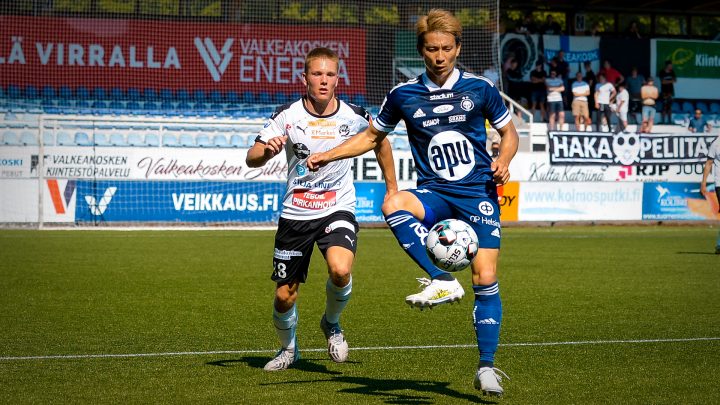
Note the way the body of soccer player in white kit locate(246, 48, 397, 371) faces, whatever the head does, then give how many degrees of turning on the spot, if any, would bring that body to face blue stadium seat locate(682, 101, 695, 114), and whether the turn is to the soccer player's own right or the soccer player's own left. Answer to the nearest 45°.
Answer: approximately 135° to the soccer player's own left

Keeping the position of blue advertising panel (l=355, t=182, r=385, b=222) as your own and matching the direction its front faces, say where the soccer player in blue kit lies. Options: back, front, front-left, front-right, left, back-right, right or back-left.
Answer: front

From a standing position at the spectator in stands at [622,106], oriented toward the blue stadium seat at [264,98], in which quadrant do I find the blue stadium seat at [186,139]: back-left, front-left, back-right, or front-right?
front-left

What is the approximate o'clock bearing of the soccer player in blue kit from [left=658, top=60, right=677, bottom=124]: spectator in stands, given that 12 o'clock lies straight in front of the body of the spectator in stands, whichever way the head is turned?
The soccer player in blue kit is roughly at 12 o'clock from the spectator in stands.

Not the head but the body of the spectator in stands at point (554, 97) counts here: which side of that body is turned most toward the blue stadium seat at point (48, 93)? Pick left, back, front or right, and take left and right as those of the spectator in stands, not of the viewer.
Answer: right

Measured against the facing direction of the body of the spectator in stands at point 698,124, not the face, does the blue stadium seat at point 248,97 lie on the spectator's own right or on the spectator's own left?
on the spectator's own right

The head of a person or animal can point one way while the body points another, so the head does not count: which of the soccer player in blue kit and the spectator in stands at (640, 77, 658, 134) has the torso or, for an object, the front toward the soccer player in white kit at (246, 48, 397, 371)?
the spectator in stands

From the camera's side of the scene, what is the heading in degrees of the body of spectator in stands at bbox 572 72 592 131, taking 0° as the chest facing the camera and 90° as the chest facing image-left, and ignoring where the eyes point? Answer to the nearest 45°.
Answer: approximately 0°

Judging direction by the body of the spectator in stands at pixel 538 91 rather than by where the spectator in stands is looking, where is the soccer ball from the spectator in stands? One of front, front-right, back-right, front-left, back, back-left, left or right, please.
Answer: front

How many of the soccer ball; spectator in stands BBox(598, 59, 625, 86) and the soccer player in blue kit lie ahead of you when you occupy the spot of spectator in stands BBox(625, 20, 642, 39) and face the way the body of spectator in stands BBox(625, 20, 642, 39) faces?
3

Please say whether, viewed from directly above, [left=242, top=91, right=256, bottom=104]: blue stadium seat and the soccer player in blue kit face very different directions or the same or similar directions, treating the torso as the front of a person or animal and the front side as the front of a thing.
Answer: same or similar directions

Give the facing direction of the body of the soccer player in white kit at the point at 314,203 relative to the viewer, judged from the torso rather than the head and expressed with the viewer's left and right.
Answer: facing the viewer

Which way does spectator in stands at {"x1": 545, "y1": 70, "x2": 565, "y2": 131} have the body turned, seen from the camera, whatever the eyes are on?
toward the camera

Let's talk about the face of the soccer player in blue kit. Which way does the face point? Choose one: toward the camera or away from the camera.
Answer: toward the camera

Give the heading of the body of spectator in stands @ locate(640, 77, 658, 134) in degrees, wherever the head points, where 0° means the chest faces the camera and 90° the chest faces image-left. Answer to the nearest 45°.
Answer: approximately 0°
